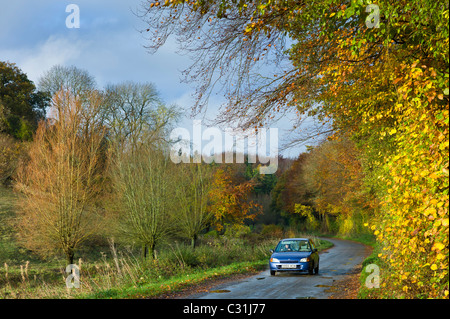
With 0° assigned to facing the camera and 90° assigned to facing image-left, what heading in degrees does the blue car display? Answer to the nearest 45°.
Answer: approximately 0°

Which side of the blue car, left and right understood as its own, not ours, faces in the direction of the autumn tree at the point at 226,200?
back

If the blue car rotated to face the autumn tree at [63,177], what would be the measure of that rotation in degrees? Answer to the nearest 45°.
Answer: approximately 90° to its right

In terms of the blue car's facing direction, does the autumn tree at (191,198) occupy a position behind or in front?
behind

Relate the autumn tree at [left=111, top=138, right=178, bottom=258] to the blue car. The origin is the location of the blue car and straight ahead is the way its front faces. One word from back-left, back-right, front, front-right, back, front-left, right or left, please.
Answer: back-right
